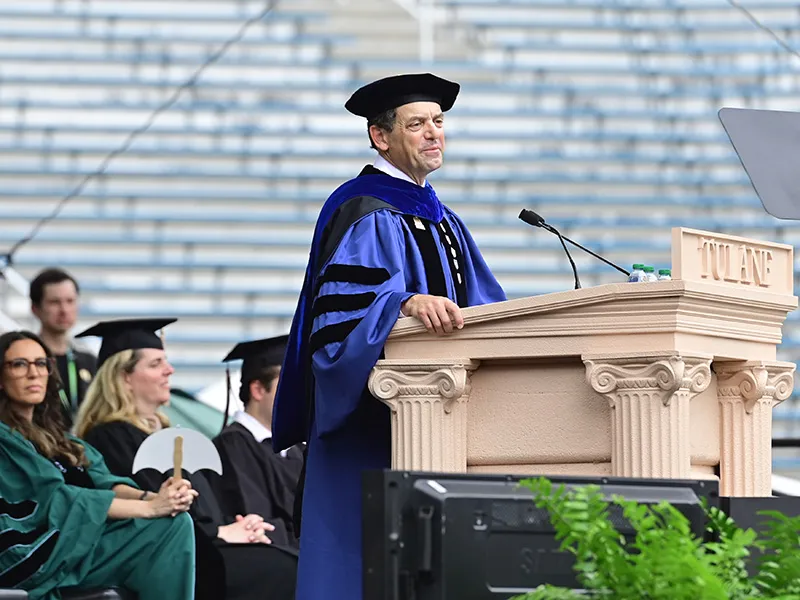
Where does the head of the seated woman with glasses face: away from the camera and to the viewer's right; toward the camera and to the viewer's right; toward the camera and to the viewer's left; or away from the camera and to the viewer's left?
toward the camera and to the viewer's right

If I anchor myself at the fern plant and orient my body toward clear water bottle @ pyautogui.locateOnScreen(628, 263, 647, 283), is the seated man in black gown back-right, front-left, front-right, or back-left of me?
front-left

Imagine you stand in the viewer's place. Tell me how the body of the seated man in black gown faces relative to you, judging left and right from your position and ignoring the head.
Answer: facing to the right of the viewer

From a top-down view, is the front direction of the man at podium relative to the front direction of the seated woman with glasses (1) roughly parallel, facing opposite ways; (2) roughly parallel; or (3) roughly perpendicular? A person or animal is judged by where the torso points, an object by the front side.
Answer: roughly parallel

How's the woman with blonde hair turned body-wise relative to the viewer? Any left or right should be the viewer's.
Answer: facing to the right of the viewer

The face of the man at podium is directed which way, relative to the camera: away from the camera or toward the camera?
toward the camera

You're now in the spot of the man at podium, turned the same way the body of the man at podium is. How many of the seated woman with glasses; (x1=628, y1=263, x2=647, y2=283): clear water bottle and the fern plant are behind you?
1

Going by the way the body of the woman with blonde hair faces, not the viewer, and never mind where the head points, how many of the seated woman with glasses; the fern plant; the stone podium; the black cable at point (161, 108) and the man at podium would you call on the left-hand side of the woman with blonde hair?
1
